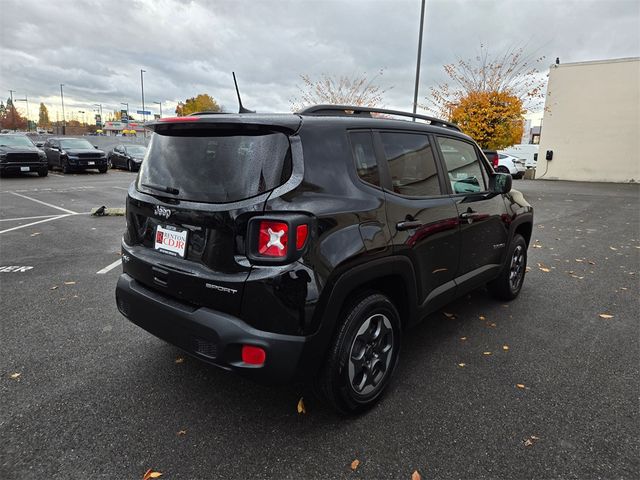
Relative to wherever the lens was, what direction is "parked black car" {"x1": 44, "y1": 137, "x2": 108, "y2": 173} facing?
facing the viewer and to the right of the viewer

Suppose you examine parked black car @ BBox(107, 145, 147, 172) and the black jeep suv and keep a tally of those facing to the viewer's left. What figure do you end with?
0

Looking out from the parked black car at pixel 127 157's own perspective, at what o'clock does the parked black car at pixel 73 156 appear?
the parked black car at pixel 73 156 is roughly at 3 o'clock from the parked black car at pixel 127 157.

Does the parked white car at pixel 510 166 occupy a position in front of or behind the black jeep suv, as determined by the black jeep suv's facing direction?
in front

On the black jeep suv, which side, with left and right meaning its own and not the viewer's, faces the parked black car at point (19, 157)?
left

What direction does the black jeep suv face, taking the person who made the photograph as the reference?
facing away from the viewer and to the right of the viewer

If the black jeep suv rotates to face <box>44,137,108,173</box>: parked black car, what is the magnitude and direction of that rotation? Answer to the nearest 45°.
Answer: approximately 90° to its left

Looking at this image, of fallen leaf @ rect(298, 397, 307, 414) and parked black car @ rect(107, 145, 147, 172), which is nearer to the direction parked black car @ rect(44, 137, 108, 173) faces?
the fallen leaf

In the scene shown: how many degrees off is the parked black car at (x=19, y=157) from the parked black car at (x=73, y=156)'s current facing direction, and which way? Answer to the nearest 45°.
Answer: approximately 90° to its right

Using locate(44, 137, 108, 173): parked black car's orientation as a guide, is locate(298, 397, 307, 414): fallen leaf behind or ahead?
ahead

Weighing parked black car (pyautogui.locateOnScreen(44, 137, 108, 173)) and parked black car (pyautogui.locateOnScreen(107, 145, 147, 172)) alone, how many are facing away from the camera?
0
